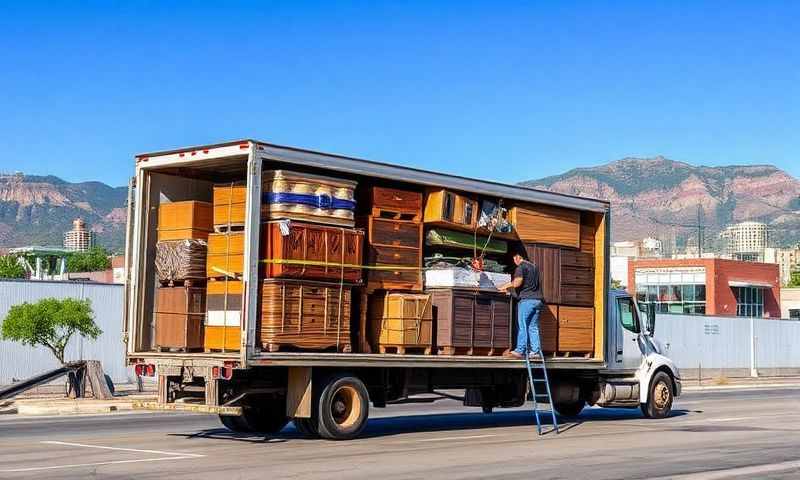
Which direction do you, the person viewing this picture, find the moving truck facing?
facing away from the viewer and to the right of the viewer

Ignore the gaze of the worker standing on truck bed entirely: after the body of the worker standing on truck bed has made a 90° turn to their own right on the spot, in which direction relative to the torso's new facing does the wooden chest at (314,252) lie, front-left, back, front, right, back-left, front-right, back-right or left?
back

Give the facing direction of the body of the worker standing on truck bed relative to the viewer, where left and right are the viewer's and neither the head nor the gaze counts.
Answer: facing away from the viewer and to the left of the viewer

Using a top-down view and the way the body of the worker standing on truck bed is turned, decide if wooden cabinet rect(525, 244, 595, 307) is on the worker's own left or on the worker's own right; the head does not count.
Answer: on the worker's own right

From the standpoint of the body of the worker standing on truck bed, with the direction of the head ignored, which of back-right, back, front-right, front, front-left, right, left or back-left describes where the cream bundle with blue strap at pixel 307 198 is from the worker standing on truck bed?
left

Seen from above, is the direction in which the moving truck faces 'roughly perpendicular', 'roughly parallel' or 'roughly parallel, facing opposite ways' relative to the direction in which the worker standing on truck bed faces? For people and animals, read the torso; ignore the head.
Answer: roughly perpendicular

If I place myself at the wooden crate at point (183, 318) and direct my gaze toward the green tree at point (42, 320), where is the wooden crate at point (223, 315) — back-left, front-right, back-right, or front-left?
back-right

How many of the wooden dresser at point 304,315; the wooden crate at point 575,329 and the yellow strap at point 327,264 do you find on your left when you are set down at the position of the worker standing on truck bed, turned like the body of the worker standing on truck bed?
2

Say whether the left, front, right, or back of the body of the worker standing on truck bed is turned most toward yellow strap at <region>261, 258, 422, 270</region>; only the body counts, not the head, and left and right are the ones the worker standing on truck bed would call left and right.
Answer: left

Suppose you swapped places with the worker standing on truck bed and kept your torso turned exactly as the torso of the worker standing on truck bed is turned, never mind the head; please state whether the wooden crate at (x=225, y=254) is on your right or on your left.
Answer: on your left

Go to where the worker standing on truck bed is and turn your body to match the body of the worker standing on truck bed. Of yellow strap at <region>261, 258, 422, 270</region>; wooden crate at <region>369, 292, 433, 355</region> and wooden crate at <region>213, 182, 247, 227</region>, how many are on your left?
3
